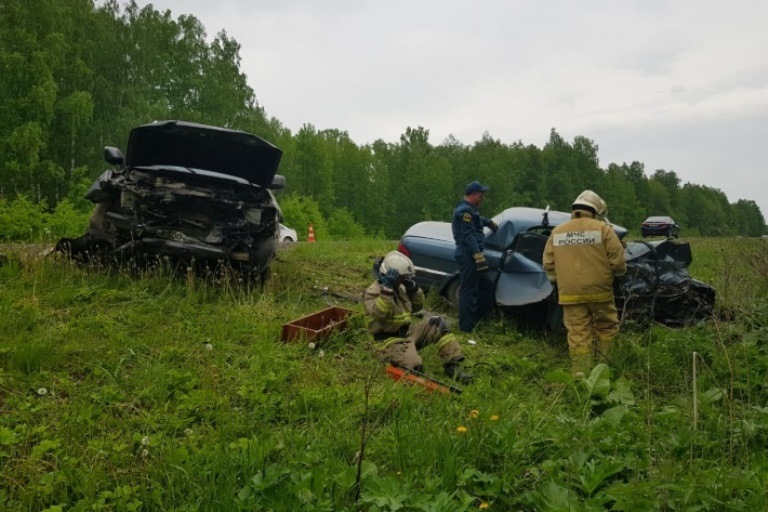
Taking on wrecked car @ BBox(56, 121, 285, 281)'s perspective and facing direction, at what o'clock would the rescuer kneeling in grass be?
The rescuer kneeling in grass is roughly at 11 o'clock from the wrecked car.

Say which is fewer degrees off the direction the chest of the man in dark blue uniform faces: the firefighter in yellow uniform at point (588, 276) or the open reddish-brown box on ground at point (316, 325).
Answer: the firefighter in yellow uniform

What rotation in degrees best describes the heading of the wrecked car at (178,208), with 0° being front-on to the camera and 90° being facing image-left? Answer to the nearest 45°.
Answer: approximately 0°

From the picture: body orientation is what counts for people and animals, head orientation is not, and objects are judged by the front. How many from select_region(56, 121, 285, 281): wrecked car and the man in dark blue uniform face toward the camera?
1

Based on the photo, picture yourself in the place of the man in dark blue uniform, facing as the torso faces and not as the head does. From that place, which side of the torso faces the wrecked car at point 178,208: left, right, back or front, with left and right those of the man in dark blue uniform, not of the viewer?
back

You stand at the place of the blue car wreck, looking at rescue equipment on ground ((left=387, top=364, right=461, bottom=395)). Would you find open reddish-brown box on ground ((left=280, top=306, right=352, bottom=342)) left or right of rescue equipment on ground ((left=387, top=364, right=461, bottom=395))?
right

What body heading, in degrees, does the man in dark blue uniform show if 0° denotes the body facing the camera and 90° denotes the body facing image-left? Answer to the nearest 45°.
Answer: approximately 270°
